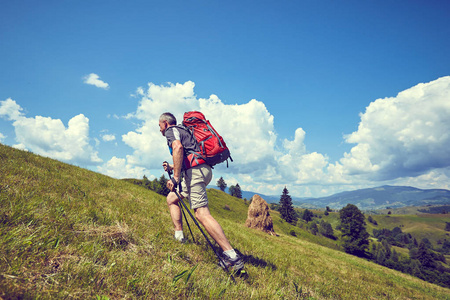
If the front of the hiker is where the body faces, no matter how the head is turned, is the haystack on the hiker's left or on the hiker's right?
on the hiker's right

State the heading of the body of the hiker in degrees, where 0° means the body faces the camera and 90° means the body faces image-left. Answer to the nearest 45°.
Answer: approximately 90°
